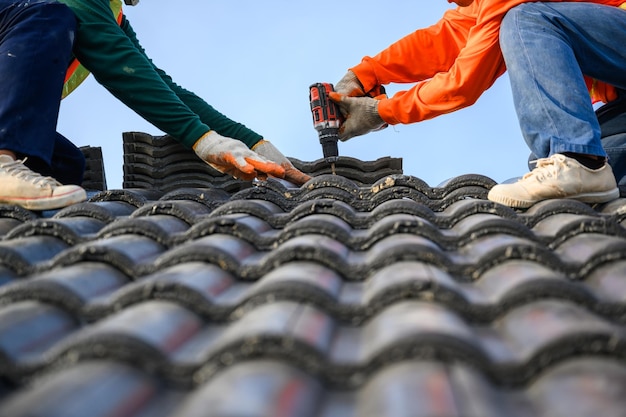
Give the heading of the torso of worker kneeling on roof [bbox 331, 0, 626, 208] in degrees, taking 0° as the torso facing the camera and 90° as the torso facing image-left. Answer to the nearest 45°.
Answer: approximately 90°
